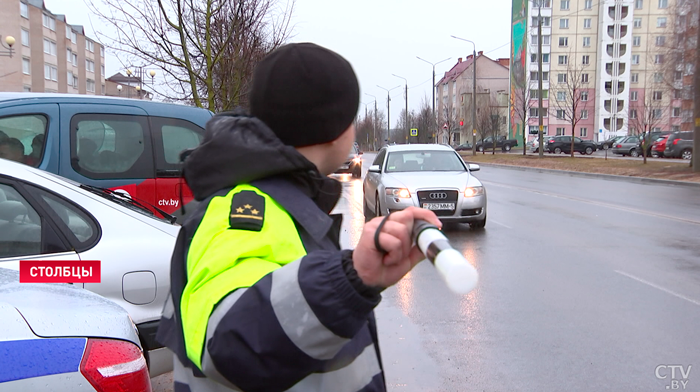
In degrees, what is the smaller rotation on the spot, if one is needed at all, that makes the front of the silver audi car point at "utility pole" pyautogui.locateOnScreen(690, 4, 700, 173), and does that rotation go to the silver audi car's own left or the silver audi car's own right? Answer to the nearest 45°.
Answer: approximately 135° to the silver audi car's own left

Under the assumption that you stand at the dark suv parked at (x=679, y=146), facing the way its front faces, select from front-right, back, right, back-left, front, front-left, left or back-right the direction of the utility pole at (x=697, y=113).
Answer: back-right

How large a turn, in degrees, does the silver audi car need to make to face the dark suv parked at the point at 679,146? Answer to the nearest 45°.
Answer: approximately 135° to its left

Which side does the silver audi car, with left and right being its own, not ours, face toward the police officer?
front

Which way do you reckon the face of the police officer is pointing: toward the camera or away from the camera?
away from the camera

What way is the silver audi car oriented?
toward the camera

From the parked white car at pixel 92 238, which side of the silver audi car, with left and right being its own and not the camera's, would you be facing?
front

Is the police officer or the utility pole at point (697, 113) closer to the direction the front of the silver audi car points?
the police officer

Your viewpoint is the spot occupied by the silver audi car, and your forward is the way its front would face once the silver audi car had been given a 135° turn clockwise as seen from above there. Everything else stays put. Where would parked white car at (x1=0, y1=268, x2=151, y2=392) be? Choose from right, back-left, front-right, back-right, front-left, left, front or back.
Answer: back-left
